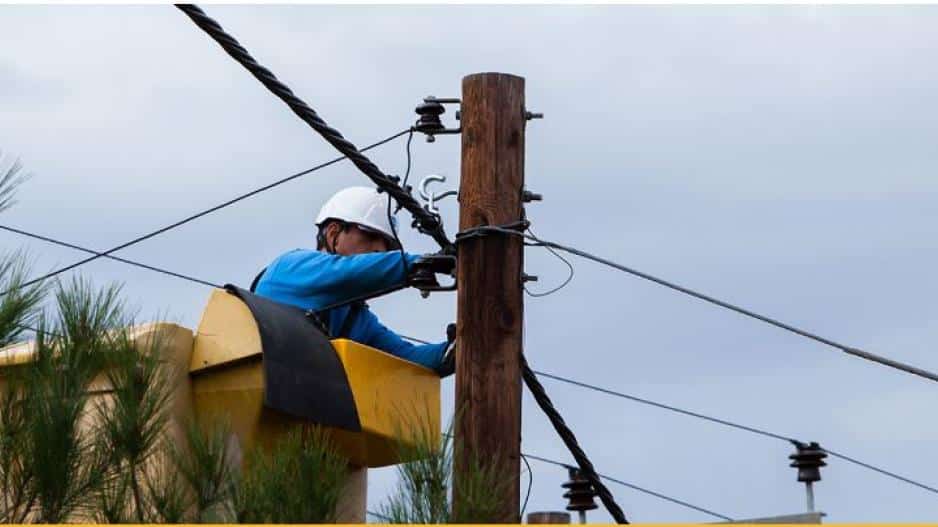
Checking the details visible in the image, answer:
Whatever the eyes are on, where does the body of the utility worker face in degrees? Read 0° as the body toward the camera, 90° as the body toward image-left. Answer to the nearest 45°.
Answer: approximately 270°

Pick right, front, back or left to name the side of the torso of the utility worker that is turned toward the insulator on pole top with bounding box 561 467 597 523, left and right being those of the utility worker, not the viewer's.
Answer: front

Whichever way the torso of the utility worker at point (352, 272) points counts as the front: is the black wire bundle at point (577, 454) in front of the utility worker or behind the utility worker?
in front
